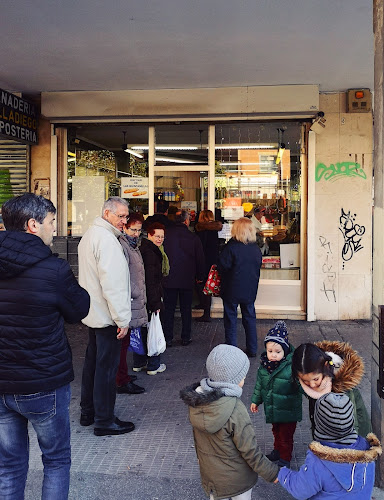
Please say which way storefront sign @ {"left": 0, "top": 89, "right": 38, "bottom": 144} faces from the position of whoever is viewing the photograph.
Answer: facing the viewer and to the right of the viewer

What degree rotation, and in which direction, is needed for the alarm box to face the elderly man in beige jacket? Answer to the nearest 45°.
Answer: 0° — it already faces them

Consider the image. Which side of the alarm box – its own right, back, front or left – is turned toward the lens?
front

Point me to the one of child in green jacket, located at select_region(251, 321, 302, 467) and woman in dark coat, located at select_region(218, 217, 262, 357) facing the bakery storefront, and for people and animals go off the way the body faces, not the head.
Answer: the woman in dark coat

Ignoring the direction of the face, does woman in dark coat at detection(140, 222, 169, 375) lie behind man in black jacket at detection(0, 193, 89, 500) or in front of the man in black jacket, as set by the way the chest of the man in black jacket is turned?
in front

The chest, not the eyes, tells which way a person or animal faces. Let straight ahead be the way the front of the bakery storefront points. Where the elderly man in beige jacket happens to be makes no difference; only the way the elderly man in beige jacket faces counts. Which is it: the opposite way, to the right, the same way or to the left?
to the left

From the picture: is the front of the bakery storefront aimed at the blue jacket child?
yes

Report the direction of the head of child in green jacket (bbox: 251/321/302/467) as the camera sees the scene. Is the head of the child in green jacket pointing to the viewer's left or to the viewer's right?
to the viewer's left

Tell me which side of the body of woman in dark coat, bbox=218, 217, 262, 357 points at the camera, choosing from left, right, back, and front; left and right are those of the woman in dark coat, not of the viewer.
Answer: back

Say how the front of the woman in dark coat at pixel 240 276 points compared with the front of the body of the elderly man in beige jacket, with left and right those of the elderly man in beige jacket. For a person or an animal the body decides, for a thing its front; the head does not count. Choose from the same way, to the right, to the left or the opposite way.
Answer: to the left

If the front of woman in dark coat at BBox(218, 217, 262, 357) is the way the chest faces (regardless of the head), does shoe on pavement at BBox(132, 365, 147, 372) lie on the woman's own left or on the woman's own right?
on the woman's own left

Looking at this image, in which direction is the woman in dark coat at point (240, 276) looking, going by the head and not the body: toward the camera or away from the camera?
away from the camera

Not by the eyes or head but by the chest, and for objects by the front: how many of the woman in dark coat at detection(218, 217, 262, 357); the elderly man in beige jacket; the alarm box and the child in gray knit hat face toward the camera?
1

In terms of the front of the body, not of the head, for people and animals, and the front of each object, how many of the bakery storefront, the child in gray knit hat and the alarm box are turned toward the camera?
2

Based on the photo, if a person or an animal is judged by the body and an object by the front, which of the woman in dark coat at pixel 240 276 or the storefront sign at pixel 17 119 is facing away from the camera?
the woman in dark coat
